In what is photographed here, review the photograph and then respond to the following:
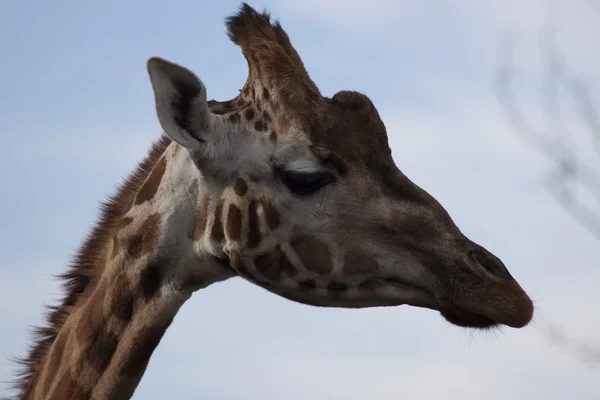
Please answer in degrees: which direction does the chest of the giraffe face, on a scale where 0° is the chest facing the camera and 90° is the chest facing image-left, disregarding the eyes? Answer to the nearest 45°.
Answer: approximately 270°
